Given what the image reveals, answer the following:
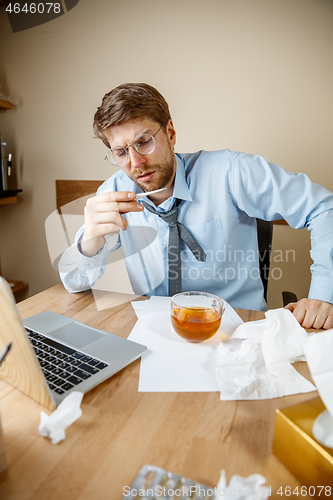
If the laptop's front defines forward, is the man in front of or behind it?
in front

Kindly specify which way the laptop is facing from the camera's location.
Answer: facing away from the viewer and to the right of the viewer

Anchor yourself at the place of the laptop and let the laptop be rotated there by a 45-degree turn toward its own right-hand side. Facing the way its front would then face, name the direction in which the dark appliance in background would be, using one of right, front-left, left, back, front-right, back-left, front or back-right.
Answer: left

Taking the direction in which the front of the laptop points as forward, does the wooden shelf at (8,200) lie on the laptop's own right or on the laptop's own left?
on the laptop's own left

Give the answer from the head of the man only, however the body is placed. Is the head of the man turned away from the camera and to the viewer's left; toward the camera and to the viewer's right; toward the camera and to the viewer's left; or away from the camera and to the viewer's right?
toward the camera and to the viewer's left
